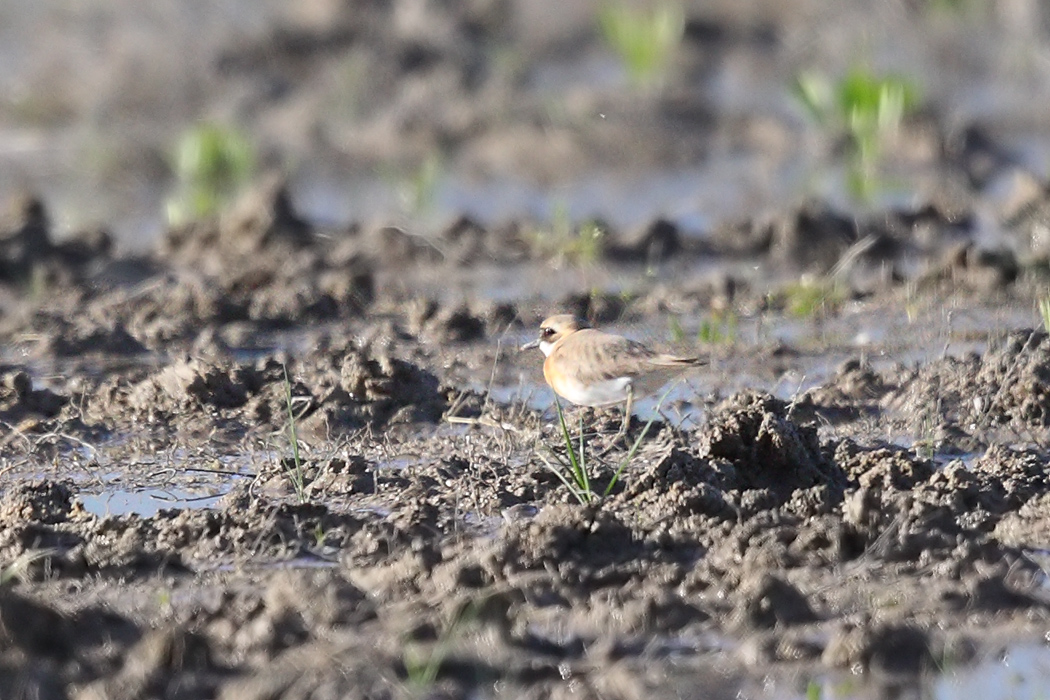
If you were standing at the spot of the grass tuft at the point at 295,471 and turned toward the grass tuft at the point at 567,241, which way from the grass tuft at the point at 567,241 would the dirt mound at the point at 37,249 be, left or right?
left

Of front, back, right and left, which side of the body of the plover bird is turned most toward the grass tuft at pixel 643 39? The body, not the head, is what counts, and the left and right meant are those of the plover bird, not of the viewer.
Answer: right

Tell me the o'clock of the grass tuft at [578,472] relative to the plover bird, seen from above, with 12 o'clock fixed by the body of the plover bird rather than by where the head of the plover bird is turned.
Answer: The grass tuft is roughly at 9 o'clock from the plover bird.

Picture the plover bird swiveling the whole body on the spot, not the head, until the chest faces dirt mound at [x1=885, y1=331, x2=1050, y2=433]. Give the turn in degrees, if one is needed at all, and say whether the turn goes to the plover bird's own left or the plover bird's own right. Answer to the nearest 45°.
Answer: approximately 180°

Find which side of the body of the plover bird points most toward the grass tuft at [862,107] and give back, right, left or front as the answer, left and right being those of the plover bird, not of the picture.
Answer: right

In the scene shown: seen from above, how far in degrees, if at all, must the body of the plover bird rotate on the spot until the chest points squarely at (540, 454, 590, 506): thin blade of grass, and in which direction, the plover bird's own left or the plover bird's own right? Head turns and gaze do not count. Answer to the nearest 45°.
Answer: approximately 90° to the plover bird's own left

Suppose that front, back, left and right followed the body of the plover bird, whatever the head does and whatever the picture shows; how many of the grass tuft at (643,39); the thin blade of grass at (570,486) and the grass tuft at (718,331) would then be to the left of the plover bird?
1

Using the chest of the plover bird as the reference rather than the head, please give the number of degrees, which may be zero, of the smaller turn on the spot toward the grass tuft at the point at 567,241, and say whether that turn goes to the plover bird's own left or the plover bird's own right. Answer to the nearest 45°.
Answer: approximately 90° to the plover bird's own right

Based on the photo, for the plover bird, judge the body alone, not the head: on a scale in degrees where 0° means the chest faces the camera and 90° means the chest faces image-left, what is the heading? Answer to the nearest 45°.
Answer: approximately 90°

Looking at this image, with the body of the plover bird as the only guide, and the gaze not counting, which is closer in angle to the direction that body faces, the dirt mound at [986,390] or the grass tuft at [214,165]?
the grass tuft

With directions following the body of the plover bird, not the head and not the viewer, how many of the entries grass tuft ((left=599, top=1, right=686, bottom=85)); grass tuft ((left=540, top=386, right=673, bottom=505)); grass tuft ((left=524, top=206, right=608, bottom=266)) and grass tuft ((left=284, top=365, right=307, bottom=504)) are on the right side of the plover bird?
2

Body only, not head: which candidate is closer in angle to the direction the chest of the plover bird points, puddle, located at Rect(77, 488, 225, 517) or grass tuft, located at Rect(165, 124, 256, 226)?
the puddle

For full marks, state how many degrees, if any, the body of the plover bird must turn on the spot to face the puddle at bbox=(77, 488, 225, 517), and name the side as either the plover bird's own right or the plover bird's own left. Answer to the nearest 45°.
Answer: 0° — it already faces it

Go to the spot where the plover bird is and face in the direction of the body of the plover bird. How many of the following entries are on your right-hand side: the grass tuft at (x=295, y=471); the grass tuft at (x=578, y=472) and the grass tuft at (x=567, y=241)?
1
